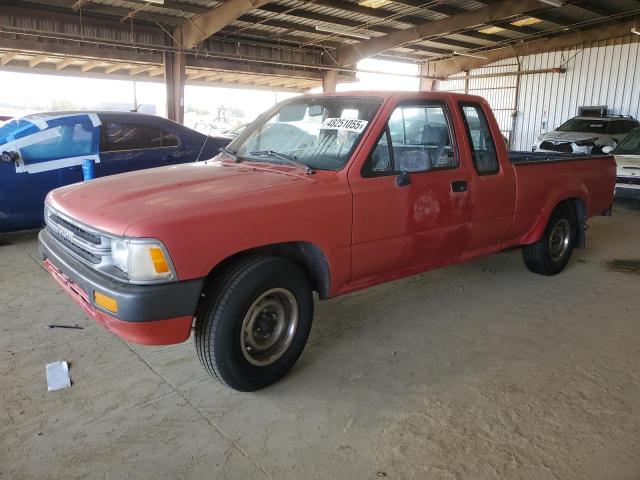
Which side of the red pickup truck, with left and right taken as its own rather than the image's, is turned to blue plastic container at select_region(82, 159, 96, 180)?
right

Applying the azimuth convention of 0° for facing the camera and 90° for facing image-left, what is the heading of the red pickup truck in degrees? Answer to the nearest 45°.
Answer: approximately 45°

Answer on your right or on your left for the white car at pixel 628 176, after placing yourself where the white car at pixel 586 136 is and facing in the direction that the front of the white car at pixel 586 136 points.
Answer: on your left

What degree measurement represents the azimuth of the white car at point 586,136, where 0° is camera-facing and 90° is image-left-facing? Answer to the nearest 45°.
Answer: approximately 45°

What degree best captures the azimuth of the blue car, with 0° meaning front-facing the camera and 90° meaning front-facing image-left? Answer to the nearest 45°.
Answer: approximately 45°

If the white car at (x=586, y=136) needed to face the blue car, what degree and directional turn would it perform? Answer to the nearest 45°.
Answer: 0° — it already faces it
